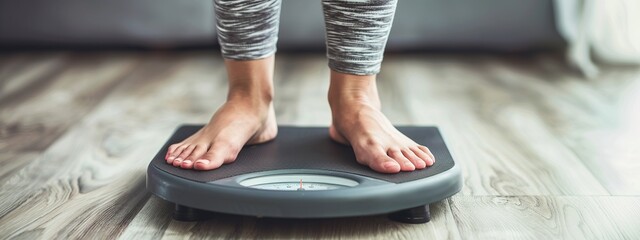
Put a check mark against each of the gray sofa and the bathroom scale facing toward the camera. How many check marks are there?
2

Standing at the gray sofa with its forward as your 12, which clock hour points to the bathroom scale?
The bathroom scale is roughly at 12 o'clock from the gray sofa.

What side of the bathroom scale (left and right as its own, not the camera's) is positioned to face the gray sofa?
back

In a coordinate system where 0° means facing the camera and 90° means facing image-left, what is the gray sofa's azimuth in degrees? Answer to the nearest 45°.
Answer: approximately 0°
